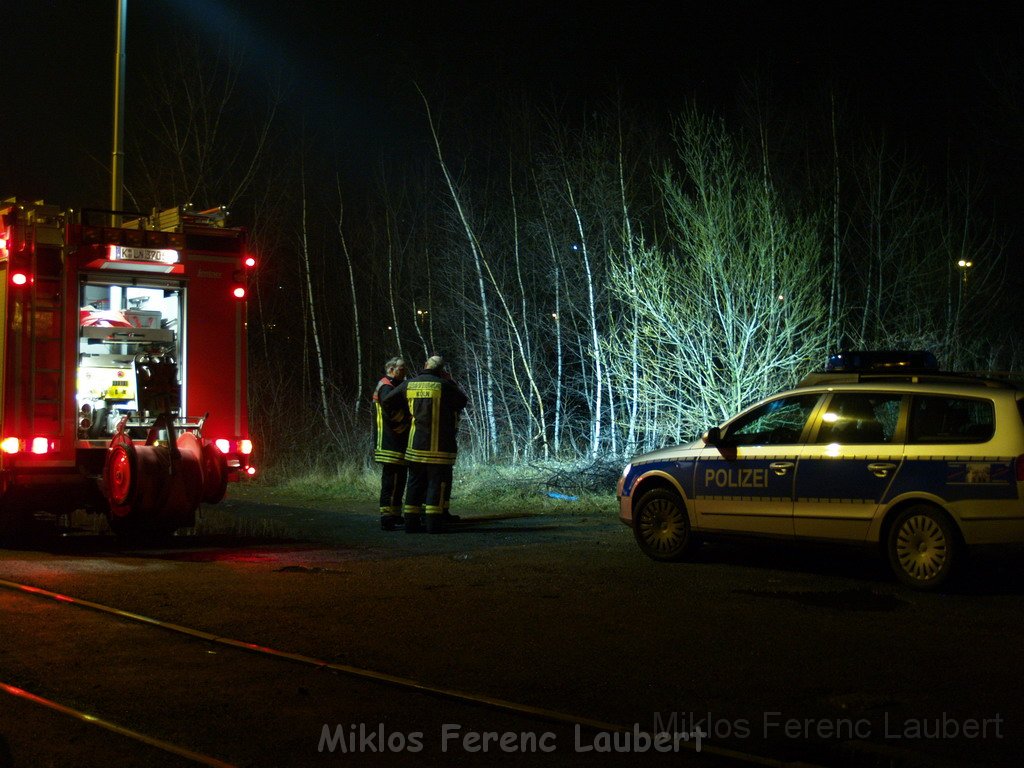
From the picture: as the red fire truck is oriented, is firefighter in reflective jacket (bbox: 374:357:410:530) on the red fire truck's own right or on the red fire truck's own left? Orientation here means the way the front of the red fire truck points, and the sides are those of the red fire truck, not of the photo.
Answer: on the red fire truck's own right

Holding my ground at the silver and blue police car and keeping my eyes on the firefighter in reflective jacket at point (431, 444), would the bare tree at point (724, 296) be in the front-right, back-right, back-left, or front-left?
front-right

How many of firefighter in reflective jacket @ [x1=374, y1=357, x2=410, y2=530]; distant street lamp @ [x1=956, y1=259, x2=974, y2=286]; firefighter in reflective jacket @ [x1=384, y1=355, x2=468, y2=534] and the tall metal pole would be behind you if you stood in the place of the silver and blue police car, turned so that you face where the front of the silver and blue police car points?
0

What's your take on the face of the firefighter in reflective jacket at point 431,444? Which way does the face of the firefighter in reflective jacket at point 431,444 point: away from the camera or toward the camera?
away from the camera

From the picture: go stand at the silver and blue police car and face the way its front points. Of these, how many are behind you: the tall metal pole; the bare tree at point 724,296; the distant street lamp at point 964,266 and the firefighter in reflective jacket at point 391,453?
0

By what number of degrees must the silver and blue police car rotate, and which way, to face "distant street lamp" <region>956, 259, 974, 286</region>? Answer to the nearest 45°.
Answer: approximately 45° to its right

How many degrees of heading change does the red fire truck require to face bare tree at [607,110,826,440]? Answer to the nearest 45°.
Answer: approximately 90° to its right

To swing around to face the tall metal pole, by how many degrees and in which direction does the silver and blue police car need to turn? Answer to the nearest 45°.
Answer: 0° — it already faces it

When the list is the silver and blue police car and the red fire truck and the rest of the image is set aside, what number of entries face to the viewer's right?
0

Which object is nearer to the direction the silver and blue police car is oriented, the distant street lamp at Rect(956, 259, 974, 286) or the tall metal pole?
the tall metal pole

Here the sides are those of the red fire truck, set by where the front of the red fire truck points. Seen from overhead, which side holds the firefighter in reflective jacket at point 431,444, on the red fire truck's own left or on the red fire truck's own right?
on the red fire truck's own right

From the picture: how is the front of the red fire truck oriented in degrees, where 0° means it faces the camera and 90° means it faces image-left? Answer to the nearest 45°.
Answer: approximately 180°

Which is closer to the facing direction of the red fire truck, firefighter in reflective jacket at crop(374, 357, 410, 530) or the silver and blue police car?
the firefighter in reflective jacket

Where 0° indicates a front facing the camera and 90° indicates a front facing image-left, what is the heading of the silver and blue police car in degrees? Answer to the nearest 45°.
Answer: approximately 135°

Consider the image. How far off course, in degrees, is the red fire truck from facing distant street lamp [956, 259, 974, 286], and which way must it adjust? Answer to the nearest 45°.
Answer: approximately 90° to its right

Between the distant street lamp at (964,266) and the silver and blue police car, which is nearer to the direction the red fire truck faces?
the distant street lamp

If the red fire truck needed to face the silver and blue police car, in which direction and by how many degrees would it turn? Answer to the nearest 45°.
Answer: approximately 135° to its right
